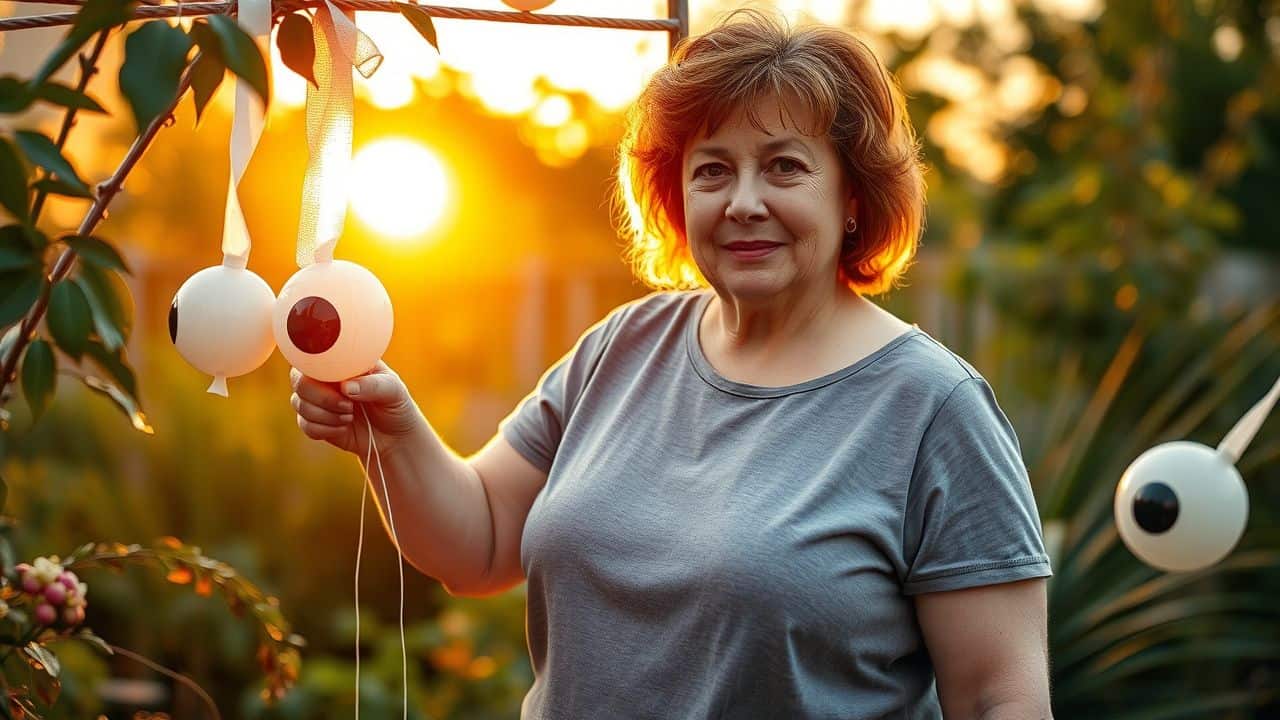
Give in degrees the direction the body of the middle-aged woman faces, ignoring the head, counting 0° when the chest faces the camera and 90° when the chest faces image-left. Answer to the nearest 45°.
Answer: approximately 45°

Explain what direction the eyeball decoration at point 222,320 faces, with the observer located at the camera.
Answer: facing to the left of the viewer

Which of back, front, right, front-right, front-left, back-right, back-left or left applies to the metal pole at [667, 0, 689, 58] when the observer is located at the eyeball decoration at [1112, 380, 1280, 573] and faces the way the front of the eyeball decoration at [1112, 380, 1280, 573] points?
front-right

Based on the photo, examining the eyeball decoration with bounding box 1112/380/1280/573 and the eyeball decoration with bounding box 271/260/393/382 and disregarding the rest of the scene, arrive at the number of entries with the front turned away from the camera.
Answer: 0

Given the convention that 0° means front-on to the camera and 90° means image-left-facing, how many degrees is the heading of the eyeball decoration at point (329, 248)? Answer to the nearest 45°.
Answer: approximately 45°
